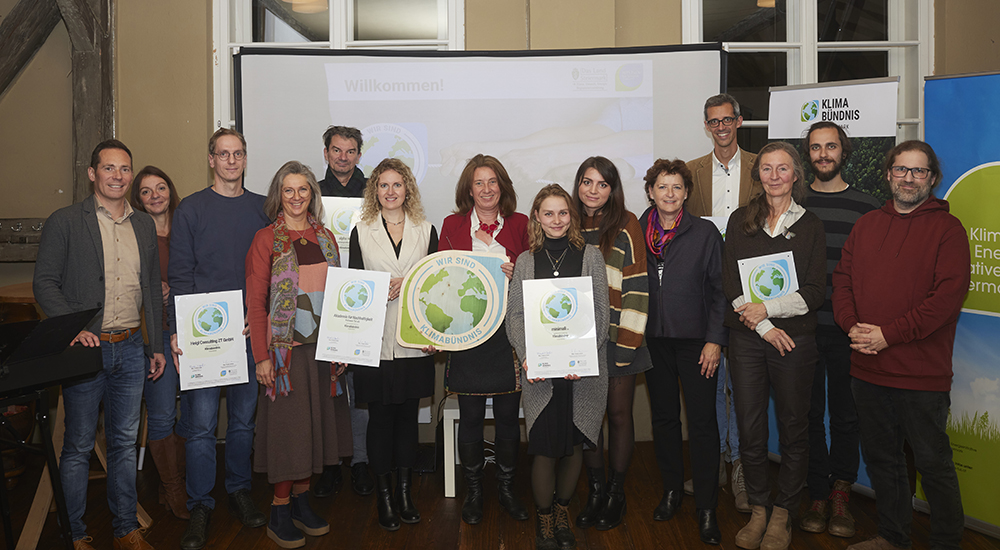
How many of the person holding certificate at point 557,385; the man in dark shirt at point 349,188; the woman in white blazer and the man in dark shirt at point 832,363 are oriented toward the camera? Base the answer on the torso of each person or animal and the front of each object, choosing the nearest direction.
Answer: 4

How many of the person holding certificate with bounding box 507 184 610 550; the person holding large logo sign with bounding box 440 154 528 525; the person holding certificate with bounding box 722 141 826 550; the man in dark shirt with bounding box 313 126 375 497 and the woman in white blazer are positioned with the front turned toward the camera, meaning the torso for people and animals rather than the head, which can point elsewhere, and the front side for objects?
5

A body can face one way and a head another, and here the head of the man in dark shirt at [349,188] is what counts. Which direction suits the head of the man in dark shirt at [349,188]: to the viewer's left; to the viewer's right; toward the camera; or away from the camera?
toward the camera

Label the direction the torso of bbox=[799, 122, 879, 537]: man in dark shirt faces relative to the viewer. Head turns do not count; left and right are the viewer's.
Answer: facing the viewer

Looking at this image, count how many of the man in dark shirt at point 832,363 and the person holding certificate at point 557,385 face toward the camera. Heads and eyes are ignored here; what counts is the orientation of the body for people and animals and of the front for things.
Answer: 2

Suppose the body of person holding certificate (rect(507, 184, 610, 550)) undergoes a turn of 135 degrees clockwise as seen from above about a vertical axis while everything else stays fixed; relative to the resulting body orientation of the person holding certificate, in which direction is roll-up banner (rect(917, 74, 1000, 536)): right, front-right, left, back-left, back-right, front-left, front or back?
back-right

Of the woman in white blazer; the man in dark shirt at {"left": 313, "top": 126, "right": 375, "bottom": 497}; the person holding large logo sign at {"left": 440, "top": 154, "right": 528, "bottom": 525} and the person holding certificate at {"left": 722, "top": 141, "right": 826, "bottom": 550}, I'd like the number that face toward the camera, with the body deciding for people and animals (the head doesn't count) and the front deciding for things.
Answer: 4

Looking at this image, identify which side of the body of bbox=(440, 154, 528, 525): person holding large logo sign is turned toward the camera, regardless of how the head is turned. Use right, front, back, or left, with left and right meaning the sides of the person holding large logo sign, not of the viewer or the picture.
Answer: front

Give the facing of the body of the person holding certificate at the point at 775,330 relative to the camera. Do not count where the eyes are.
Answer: toward the camera

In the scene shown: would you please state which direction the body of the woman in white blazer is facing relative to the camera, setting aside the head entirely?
toward the camera

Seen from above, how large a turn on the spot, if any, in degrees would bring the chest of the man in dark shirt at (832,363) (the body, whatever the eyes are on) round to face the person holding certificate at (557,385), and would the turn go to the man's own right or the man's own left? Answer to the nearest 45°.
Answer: approximately 45° to the man's own right

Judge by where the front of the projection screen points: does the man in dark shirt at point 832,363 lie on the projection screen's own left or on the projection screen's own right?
on the projection screen's own left

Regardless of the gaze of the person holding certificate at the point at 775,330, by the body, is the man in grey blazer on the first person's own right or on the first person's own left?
on the first person's own right

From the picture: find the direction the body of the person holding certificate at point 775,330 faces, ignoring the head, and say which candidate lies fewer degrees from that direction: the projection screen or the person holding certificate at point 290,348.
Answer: the person holding certificate

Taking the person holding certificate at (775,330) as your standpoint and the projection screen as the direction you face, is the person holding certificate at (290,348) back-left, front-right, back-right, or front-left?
front-left

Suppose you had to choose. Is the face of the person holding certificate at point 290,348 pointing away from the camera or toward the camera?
toward the camera
